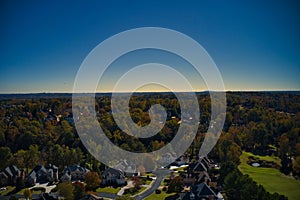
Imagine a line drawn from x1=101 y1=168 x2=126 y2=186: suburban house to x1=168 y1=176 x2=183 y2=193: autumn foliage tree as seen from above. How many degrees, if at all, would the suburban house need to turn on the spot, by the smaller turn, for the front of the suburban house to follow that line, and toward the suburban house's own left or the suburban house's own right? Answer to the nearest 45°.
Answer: approximately 45° to the suburban house's own left

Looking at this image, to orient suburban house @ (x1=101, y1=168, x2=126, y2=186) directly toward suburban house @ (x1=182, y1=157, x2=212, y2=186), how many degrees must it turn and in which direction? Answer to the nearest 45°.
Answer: approximately 90° to its left

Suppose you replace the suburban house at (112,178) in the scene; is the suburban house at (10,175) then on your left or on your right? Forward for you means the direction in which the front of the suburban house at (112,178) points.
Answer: on your right

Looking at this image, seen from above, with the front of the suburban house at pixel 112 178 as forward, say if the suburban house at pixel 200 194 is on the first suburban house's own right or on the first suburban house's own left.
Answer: on the first suburban house's own left

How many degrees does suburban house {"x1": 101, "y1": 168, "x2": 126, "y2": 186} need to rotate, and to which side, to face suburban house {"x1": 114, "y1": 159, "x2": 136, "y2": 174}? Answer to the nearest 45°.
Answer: approximately 135° to its left

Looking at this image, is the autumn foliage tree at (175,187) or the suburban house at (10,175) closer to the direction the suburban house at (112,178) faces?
the autumn foliage tree

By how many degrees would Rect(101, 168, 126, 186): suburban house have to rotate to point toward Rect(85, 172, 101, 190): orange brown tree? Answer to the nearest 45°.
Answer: approximately 45° to its right

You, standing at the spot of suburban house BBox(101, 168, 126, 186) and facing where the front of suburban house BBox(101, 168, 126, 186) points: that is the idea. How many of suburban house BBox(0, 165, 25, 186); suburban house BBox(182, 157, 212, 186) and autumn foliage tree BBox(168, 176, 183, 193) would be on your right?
1

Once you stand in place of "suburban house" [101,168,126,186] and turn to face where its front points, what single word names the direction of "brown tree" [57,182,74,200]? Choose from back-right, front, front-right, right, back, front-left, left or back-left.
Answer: front-right

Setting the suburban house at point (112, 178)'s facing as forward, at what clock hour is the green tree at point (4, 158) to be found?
The green tree is roughly at 4 o'clock from the suburban house.

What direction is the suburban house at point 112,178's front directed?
toward the camera

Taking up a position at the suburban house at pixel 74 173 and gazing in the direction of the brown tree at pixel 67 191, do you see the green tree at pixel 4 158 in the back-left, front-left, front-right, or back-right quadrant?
back-right

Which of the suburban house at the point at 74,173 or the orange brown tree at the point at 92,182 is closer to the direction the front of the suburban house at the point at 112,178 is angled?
the orange brown tree

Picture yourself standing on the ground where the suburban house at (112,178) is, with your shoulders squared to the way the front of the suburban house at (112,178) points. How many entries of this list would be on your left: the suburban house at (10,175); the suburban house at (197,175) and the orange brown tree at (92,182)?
1

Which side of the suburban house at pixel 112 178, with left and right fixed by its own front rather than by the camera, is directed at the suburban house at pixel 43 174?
right
